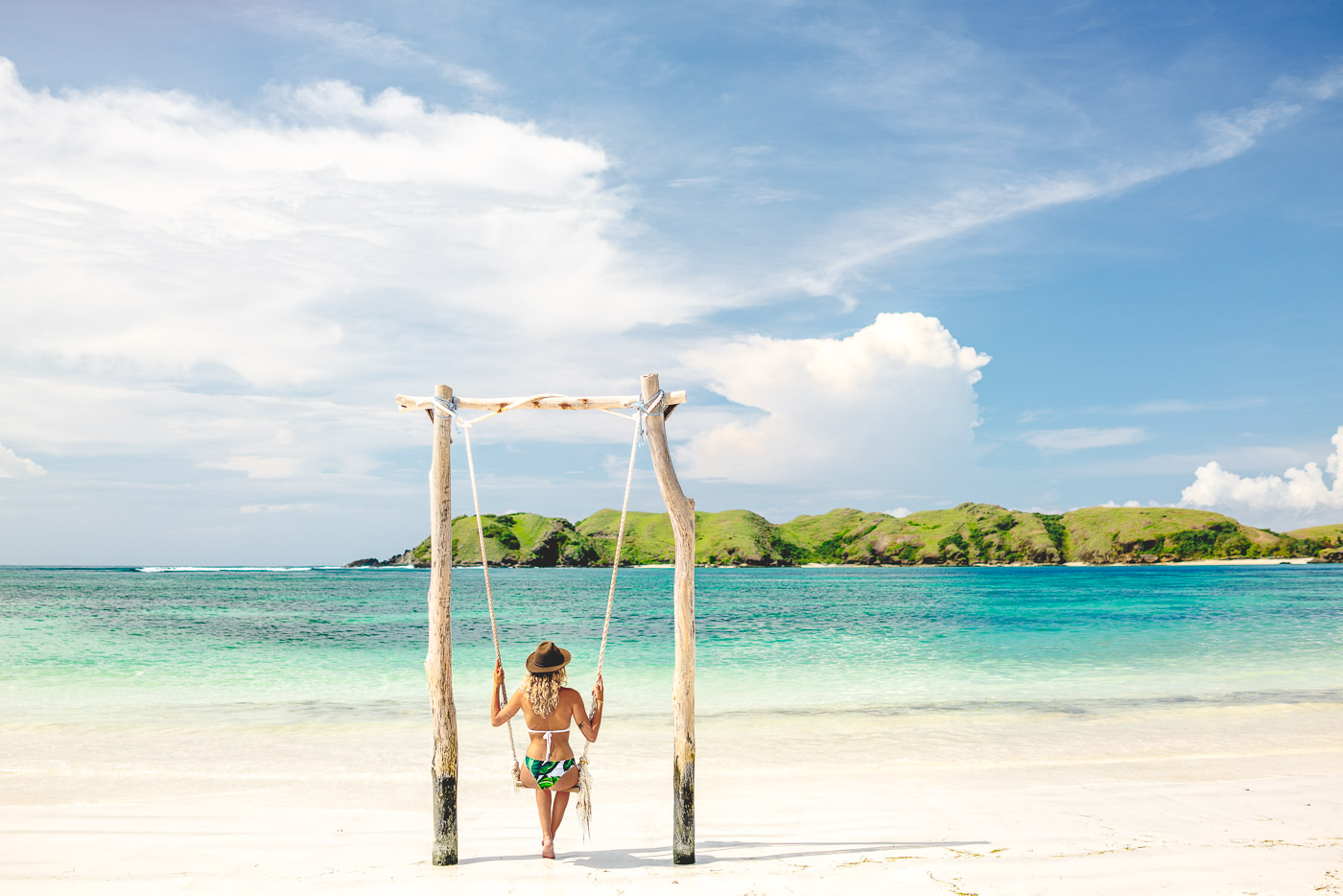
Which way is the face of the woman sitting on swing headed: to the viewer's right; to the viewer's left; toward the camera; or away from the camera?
away from the camera

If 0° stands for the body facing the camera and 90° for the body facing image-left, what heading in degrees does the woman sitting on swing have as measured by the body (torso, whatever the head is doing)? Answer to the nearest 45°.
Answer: approximately 180°
